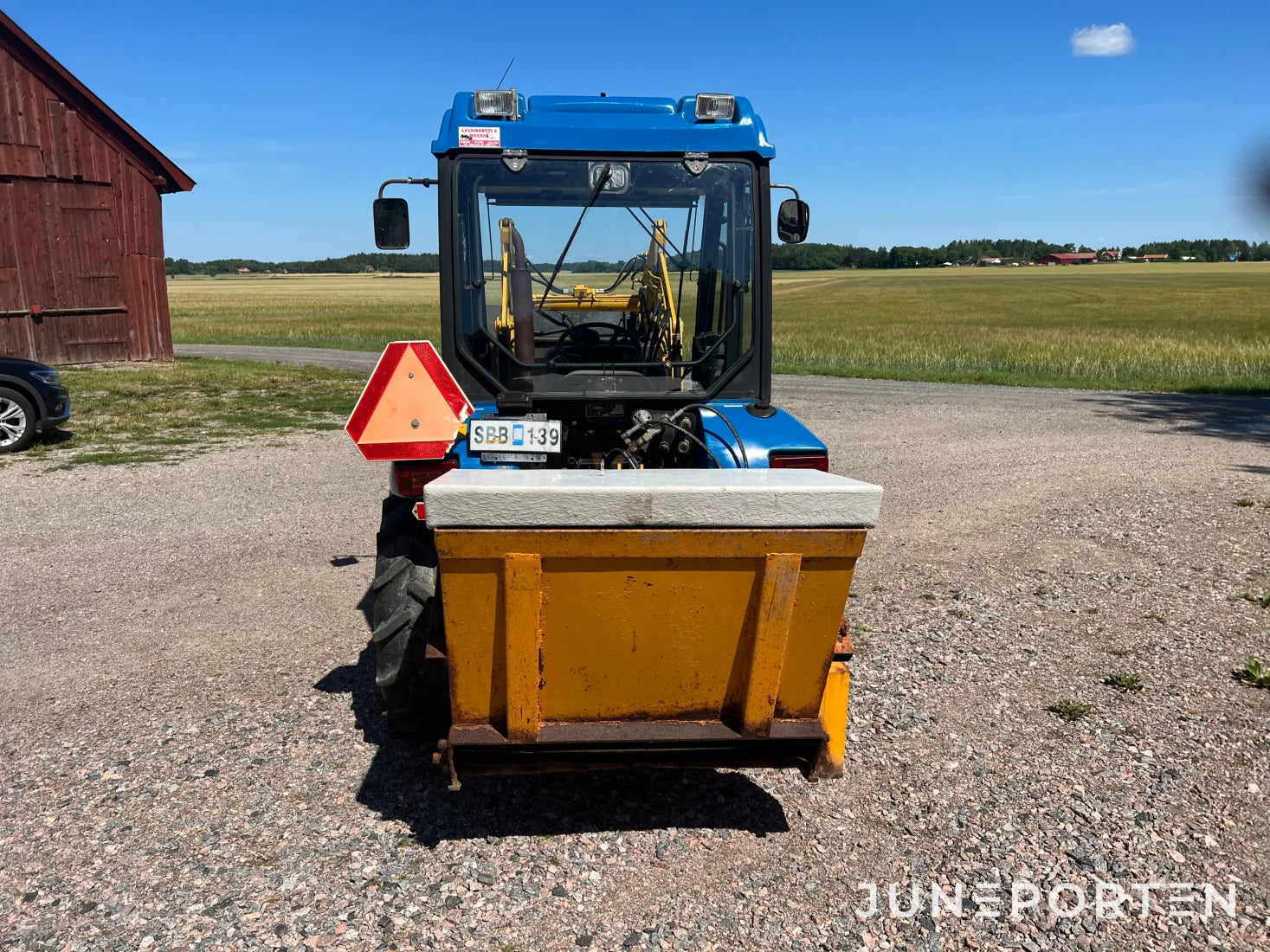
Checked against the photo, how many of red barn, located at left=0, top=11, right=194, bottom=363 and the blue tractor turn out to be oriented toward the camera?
1

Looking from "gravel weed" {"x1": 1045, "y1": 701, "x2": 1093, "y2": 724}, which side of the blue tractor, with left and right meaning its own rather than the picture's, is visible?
right

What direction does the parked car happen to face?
to the viewer's right

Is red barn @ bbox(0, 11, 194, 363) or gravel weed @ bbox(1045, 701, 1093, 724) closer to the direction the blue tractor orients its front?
the red barn

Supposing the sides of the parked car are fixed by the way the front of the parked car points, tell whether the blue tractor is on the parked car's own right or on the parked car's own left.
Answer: on the parked car's own right

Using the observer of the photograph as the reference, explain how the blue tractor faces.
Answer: facing away from the viewer

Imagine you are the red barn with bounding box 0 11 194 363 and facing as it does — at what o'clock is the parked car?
The parked car is roughly at 12 o'clock from the red barn.

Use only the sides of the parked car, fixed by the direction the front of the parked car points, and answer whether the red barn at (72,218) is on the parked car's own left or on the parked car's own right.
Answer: on the parked car's own left
